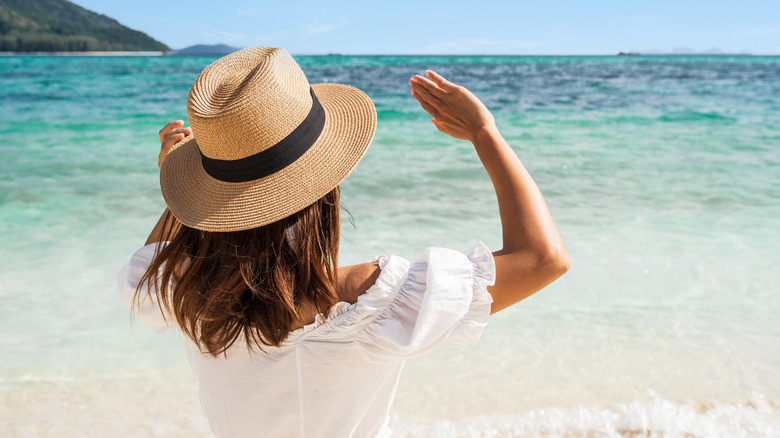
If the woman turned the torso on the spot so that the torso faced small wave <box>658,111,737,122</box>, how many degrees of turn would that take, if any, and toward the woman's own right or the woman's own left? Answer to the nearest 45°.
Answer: approximately 45° to the woman's own right

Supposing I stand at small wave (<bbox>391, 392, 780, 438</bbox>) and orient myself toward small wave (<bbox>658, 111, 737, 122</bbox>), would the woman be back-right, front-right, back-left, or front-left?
back-left

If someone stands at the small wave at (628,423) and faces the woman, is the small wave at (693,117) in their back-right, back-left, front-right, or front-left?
back-right

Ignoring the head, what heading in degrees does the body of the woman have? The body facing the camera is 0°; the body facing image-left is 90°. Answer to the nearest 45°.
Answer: approximately 180°

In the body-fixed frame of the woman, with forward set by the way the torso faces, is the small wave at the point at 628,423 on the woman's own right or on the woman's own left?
on the woman's own right

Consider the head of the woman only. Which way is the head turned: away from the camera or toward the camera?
away from the camera
